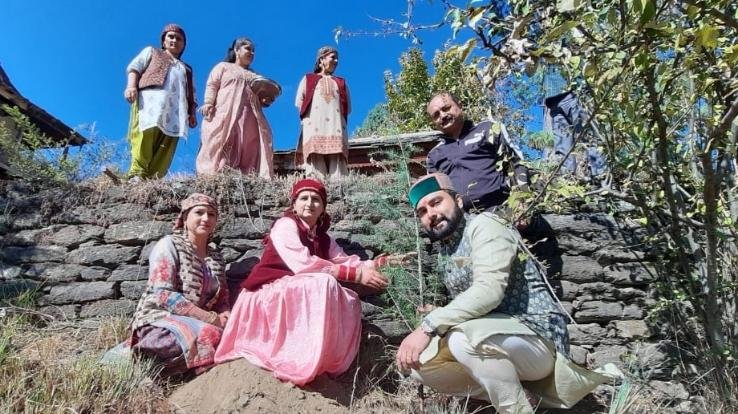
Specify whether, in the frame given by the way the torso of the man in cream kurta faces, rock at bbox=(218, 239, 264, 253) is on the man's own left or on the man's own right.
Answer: on the man's own right

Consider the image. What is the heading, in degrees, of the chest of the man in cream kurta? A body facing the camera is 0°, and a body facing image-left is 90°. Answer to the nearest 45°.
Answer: approximately 45°

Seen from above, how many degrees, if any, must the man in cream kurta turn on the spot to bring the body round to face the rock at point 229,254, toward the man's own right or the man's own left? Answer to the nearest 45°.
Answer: approximately 90° to the man's own right

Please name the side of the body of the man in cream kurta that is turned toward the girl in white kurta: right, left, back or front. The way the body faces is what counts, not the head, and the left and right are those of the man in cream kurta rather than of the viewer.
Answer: right

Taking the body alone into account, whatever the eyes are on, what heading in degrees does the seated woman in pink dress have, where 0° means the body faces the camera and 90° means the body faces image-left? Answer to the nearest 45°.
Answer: approximately 315°

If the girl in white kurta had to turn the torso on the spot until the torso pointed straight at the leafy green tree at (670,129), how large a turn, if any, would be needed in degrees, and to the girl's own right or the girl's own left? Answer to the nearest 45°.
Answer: approximately 45° to the girl's own left

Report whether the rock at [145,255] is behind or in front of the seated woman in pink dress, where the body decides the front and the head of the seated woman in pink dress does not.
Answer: behind
